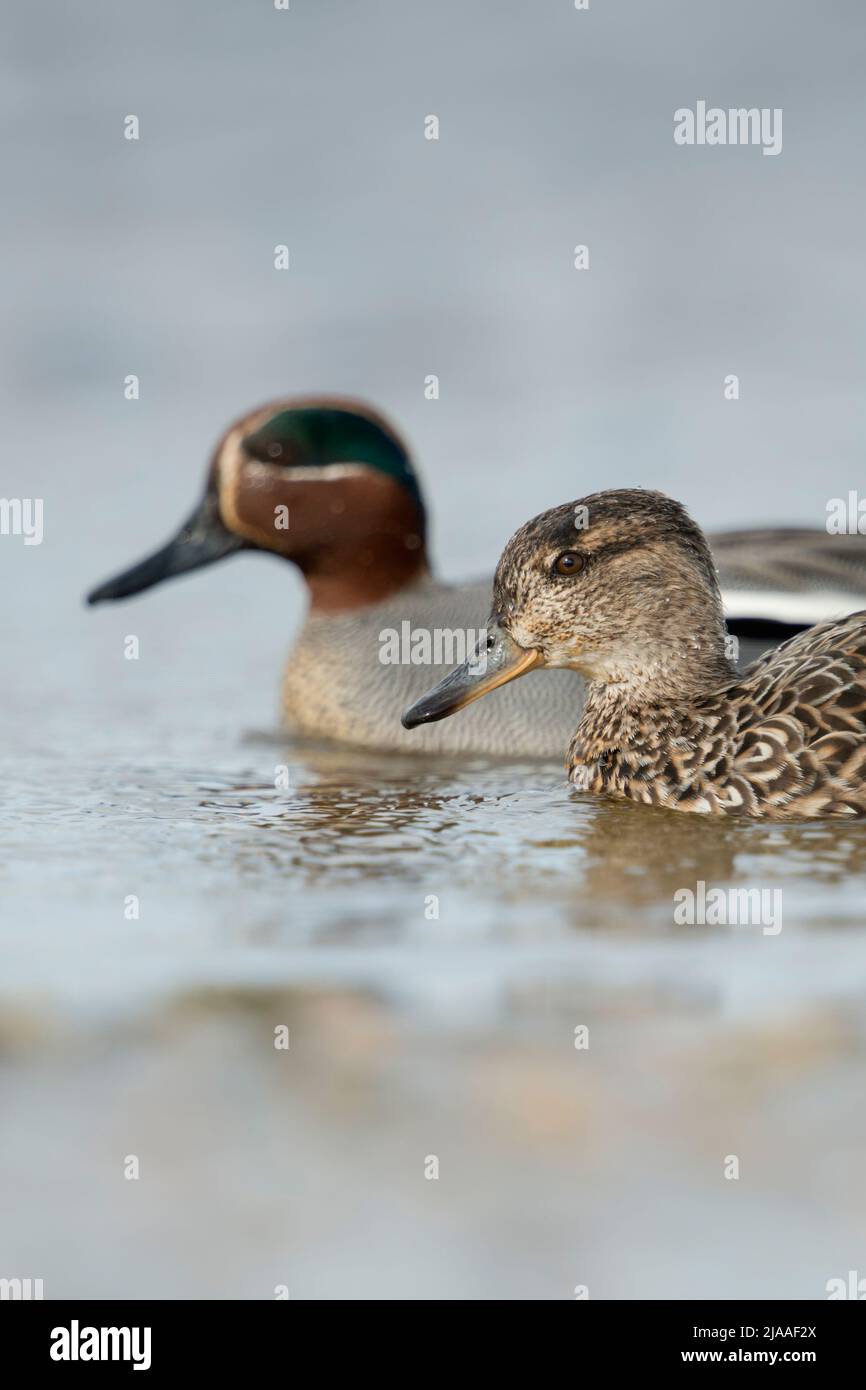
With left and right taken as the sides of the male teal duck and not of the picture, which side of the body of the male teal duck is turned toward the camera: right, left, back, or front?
left

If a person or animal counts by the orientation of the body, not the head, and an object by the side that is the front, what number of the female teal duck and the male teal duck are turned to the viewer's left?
2

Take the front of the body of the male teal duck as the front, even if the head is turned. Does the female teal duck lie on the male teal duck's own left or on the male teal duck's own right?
on the male teal duck's own left

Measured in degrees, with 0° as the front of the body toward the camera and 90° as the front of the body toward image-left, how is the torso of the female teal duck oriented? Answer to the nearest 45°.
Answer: approximately 90°

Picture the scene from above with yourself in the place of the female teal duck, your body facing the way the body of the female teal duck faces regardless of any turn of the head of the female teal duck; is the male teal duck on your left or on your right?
on your right

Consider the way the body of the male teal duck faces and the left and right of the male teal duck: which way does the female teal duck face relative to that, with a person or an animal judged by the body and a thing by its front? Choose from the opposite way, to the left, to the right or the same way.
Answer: the same way
